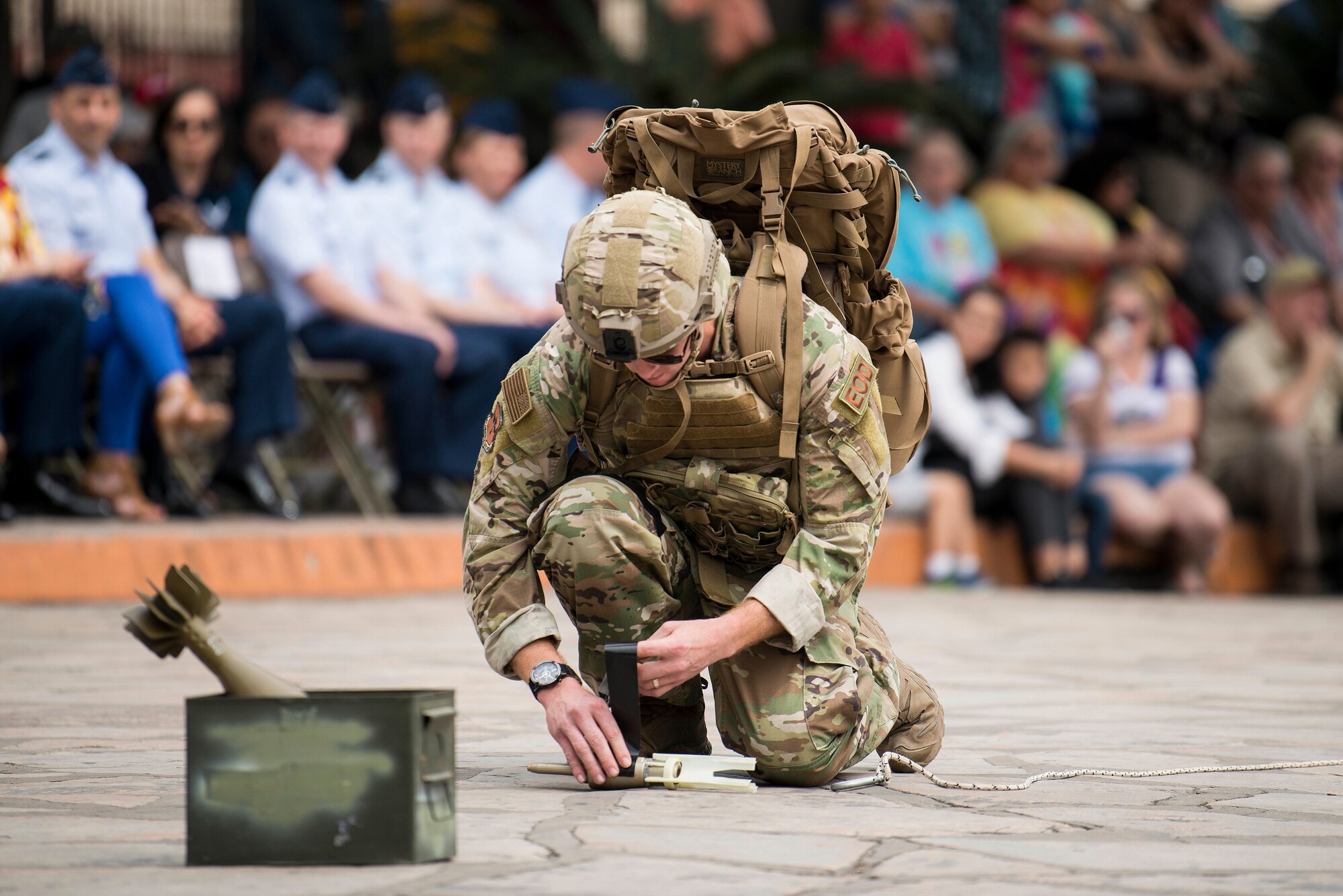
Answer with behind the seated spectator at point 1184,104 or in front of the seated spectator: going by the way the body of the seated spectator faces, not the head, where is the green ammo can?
in front

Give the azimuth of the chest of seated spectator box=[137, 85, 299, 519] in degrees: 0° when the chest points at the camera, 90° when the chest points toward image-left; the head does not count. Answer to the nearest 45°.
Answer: approximately 315°

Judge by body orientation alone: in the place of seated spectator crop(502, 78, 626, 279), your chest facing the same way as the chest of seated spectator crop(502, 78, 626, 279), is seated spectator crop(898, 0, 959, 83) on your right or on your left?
on your left

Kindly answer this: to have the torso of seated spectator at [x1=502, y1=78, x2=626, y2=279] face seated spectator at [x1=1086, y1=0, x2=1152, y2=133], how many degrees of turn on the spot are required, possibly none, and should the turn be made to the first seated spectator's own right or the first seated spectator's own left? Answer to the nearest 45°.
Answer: approximately 90° to the first seated spectator's own left

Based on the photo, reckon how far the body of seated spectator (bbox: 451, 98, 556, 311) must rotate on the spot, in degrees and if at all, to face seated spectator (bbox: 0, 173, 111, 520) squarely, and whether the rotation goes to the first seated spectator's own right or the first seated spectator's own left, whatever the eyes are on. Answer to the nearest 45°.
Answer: approximately 90° to the first seated spectator's own right

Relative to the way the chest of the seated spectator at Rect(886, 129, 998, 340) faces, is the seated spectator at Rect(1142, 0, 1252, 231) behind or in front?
behind

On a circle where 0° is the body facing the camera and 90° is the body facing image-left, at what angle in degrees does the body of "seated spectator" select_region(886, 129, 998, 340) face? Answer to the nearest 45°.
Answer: approximately 0°

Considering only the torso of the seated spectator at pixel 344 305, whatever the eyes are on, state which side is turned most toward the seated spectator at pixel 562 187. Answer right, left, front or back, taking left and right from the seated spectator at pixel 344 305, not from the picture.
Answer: left

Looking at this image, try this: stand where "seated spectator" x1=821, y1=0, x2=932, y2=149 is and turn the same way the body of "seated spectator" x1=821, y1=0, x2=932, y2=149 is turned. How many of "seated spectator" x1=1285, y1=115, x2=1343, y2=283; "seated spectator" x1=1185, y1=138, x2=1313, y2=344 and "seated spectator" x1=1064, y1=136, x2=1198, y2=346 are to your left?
3

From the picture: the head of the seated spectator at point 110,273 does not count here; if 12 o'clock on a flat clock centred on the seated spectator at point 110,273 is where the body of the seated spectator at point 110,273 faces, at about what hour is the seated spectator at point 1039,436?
the seated spectator at point 1039,436 is roughly at 10 o'clock from the seated spectator at point 110,273.
